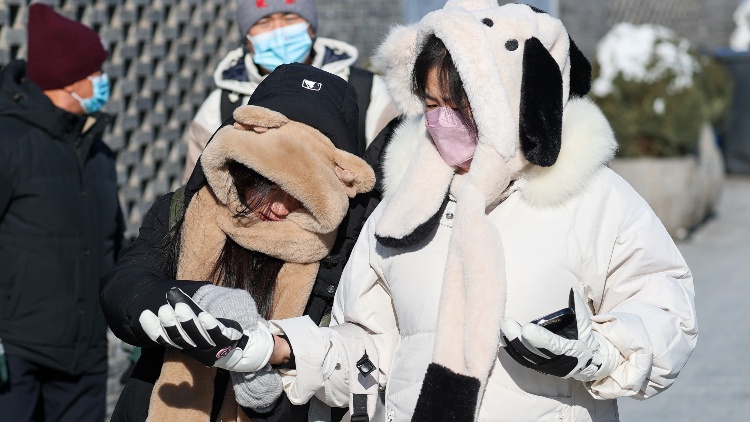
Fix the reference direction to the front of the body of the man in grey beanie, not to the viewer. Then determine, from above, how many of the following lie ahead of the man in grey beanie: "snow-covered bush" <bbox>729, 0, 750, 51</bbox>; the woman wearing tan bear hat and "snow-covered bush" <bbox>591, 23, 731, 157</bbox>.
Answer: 1

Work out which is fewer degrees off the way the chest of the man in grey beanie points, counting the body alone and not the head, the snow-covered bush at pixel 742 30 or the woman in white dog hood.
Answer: the woman in white dog hood

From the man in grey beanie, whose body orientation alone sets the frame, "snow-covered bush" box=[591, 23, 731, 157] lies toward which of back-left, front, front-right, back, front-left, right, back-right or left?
back-left

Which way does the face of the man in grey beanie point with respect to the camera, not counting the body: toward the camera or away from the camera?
toward the camera

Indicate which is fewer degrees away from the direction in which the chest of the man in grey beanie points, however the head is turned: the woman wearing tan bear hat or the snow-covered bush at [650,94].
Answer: the woman wearing tan bear hat

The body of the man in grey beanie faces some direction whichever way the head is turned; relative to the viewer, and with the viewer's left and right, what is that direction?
facing the viewer

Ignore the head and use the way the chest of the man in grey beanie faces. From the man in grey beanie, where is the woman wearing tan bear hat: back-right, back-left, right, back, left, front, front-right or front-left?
front

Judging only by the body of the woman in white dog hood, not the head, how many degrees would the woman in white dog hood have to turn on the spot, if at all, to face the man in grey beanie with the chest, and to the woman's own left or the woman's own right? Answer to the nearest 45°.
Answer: approximately 90° to the woman's own right

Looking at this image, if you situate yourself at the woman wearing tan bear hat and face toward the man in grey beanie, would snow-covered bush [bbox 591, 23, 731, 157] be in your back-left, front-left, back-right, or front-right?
front-right

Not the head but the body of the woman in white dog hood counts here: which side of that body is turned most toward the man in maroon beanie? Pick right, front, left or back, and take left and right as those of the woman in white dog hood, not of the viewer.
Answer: right

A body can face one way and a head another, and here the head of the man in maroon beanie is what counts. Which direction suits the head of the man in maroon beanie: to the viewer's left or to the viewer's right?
to the viewer's right

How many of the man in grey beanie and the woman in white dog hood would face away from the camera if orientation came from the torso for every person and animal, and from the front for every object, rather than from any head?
0

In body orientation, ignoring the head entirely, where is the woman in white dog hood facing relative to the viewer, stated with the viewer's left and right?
facing the viewer and to the left of the viewer

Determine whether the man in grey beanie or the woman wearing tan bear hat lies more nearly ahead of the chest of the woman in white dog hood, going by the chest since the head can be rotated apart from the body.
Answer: the woman wearing tan bear hat
